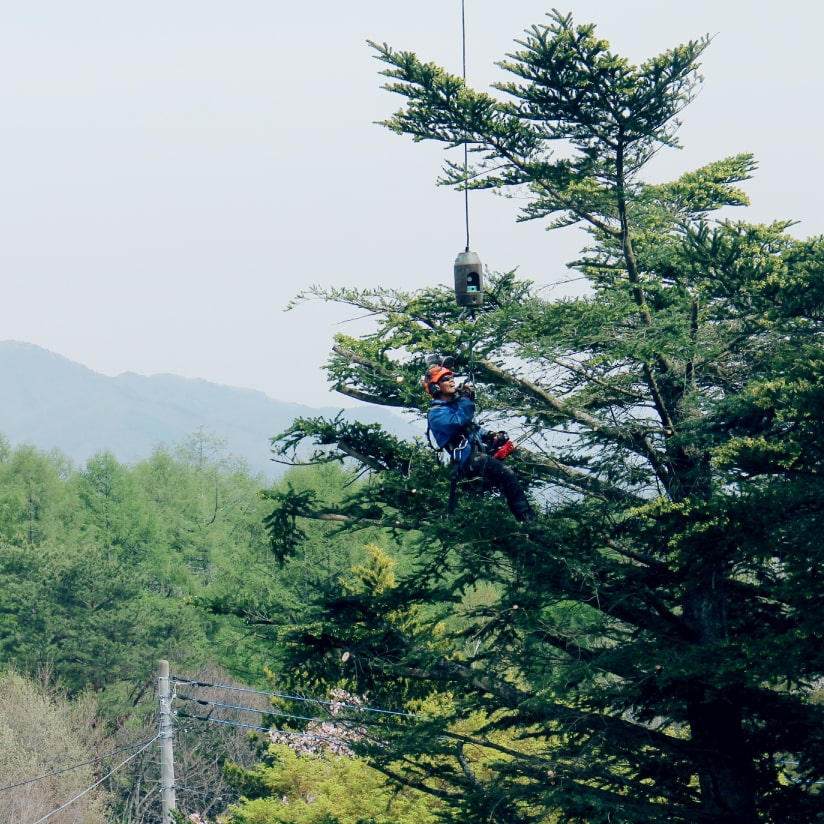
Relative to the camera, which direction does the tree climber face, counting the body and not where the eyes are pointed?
to the viewer's right
